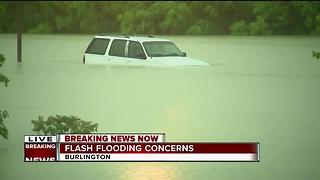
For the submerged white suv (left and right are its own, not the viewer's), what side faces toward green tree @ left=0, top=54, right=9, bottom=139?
right

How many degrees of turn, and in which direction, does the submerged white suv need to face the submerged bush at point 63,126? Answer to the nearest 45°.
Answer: approximately 90° to its right

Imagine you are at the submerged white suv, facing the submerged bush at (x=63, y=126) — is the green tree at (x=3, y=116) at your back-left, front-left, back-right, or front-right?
front-right

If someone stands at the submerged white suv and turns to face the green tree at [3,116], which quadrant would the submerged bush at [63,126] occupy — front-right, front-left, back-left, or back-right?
front-left

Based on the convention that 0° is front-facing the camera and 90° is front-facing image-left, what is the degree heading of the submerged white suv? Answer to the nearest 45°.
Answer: approximately 315°
